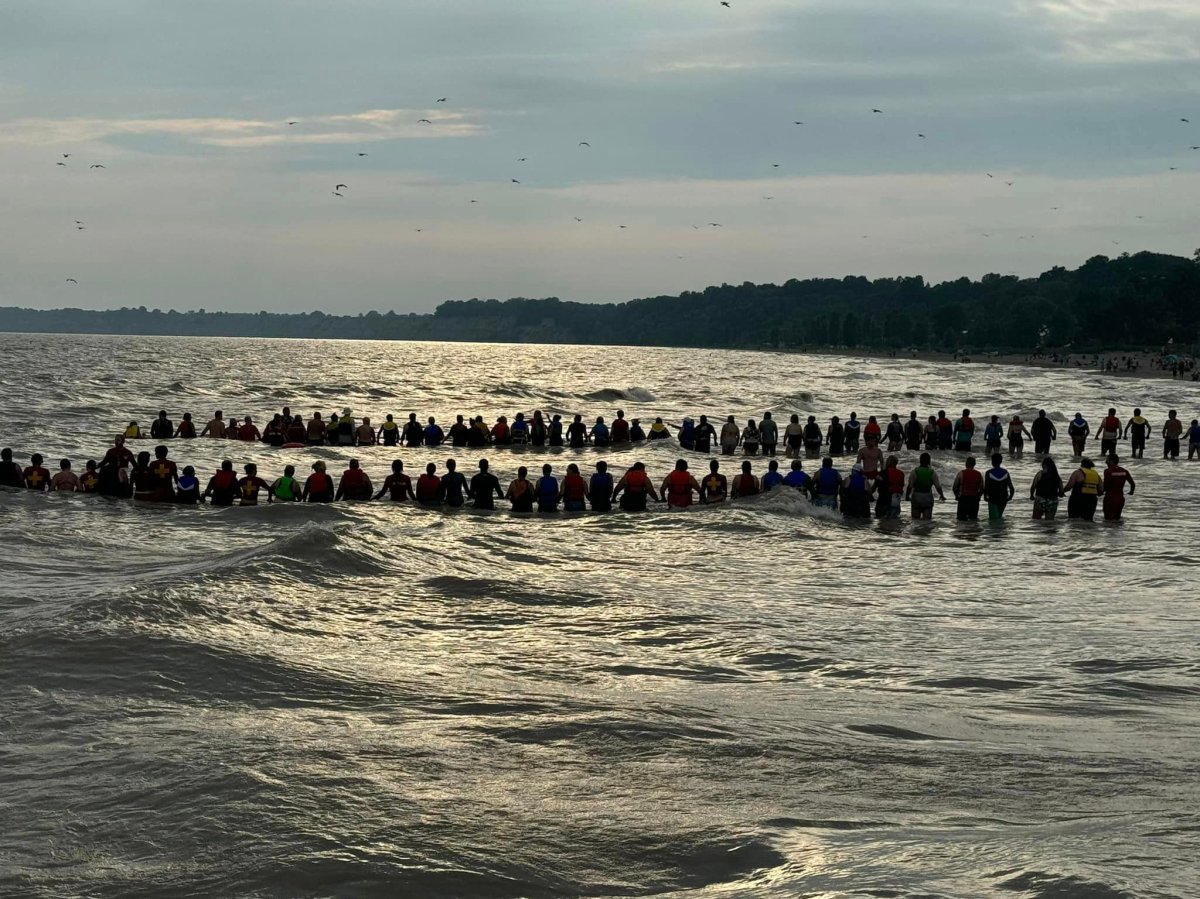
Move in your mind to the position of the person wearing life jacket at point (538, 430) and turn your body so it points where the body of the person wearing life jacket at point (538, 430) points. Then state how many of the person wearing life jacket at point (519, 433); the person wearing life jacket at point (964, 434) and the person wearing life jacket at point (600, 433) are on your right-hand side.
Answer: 2

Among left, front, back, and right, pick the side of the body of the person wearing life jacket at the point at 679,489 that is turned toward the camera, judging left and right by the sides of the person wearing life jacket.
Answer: back

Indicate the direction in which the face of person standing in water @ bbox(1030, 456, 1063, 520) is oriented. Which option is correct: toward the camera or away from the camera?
away from the camera

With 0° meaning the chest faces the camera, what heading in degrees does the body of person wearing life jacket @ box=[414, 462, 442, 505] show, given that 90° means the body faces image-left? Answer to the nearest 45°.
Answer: approximately 180°

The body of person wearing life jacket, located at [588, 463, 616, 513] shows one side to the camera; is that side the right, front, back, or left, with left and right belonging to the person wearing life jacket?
back

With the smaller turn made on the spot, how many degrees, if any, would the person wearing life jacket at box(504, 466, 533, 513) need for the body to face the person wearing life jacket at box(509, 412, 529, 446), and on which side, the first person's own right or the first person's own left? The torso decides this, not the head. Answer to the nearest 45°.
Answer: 0° — they already face them

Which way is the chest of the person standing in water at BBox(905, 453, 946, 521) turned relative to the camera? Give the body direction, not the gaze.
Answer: away from the camera

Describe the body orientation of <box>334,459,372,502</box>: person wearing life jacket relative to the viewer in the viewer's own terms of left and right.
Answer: facing away from the viewer

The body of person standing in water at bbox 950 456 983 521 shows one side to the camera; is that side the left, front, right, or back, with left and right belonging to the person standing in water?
back

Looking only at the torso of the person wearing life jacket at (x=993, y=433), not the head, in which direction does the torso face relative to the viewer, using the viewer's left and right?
facing away from the viewer

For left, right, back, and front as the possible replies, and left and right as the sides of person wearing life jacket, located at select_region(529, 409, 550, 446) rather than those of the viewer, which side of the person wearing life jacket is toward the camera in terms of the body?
back

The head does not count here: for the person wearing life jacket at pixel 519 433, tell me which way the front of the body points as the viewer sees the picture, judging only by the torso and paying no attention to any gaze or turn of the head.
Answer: away from the camera

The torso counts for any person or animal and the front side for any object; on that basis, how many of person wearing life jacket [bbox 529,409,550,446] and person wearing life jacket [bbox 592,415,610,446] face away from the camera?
2
